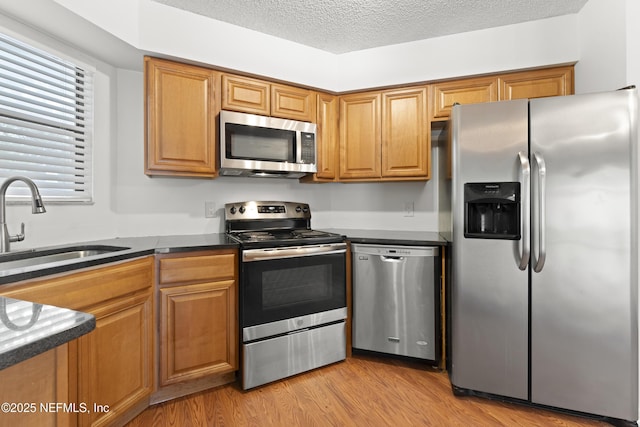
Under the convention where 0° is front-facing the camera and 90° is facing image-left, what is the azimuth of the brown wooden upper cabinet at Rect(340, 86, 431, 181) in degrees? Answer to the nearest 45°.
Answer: approximately 45°

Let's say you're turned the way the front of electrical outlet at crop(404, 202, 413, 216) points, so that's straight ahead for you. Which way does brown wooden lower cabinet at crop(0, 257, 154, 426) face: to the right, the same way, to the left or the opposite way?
to the left

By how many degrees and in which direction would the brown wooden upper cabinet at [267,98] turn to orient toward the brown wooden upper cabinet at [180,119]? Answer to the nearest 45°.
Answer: approximately 135° to its right

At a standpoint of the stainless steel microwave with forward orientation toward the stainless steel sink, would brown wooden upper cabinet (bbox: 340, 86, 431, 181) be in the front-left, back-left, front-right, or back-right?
back-left

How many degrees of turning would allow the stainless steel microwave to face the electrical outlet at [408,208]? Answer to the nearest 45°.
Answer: approximately 45° to its left

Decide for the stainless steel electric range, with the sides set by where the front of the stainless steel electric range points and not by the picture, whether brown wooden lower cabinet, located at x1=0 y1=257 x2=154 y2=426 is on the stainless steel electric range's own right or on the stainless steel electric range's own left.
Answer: on the stainless steel electric range's own right

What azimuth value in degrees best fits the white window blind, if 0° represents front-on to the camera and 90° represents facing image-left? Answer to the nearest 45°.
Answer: approximately 315°
